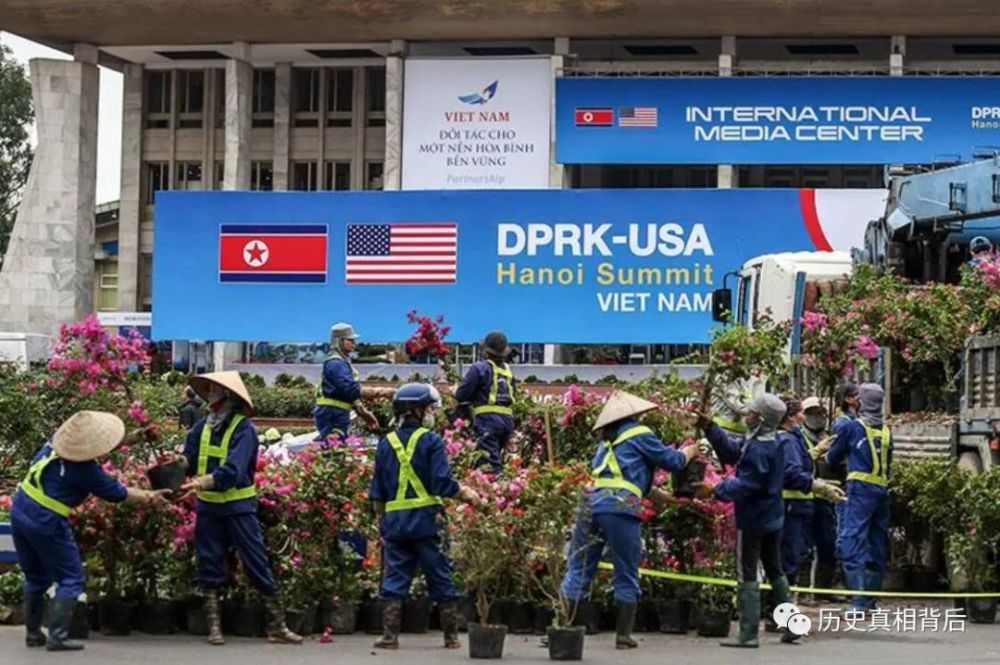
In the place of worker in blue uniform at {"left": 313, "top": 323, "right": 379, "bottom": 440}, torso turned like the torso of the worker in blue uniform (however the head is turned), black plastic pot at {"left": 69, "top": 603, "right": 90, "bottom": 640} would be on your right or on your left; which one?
on your right

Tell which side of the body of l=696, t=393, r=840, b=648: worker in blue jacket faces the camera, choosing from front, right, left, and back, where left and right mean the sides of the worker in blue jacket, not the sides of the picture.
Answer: left

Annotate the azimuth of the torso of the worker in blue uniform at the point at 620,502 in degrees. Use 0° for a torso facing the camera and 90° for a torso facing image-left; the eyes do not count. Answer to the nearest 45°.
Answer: approximately 225°

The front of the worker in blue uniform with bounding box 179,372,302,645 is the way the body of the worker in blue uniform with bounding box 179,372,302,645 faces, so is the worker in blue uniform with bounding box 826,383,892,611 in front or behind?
behind

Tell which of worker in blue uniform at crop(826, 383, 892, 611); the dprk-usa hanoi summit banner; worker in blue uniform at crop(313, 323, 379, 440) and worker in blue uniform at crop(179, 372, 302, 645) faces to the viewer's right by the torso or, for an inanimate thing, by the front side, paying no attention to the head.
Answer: worker in blue uniform at crop(313, 323, 379, 440)

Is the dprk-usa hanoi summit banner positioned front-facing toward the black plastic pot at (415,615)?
yes

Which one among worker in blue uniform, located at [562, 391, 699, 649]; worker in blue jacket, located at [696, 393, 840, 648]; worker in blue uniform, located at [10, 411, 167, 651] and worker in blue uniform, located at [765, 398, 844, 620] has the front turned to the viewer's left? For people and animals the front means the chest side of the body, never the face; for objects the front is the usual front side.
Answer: worker in blue jacket, located at [696, 393, 840, 648]

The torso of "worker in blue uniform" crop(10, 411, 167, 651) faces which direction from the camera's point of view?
to the viewer's right

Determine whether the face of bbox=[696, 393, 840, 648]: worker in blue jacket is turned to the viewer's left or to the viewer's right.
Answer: to the viewer's left

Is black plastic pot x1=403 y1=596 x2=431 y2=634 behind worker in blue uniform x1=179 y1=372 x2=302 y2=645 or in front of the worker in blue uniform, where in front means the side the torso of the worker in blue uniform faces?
behind

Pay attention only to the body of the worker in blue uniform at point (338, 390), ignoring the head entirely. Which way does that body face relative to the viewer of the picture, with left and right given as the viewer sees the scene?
facing to the right of the viewer

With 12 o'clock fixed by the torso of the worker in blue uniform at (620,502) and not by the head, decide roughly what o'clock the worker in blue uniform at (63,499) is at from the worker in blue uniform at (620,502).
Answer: the worker in blue uniform at (63,499) is roughly at 7 o'clock from the worker in blue uniform at (620,502).
